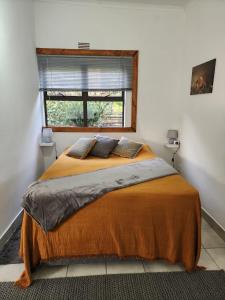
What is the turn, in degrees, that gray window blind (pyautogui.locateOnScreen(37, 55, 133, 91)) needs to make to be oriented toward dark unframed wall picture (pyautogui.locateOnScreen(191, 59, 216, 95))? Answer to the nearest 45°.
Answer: approximately 45° to its left

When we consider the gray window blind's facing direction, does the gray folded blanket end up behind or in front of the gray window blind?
in front

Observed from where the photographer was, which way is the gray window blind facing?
facing the viewer

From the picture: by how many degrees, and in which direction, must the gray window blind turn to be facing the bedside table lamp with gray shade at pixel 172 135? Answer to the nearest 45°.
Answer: approximately 90° to its left

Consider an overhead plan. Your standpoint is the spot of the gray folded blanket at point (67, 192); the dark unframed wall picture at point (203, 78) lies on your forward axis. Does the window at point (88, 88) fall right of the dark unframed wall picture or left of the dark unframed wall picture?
left

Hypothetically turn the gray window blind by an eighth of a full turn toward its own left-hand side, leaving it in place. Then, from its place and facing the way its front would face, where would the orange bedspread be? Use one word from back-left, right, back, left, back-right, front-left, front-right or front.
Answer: front-right

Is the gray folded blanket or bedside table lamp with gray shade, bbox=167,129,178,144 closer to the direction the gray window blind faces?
the gray folded blanket
